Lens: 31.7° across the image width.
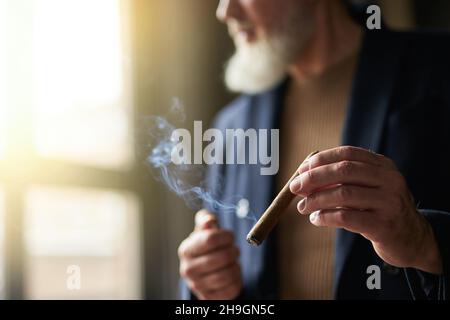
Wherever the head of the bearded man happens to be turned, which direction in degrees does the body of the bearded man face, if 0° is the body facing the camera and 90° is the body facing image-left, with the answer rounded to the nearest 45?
approximately 45°

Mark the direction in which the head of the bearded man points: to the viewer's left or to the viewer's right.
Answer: to the viewer's left
